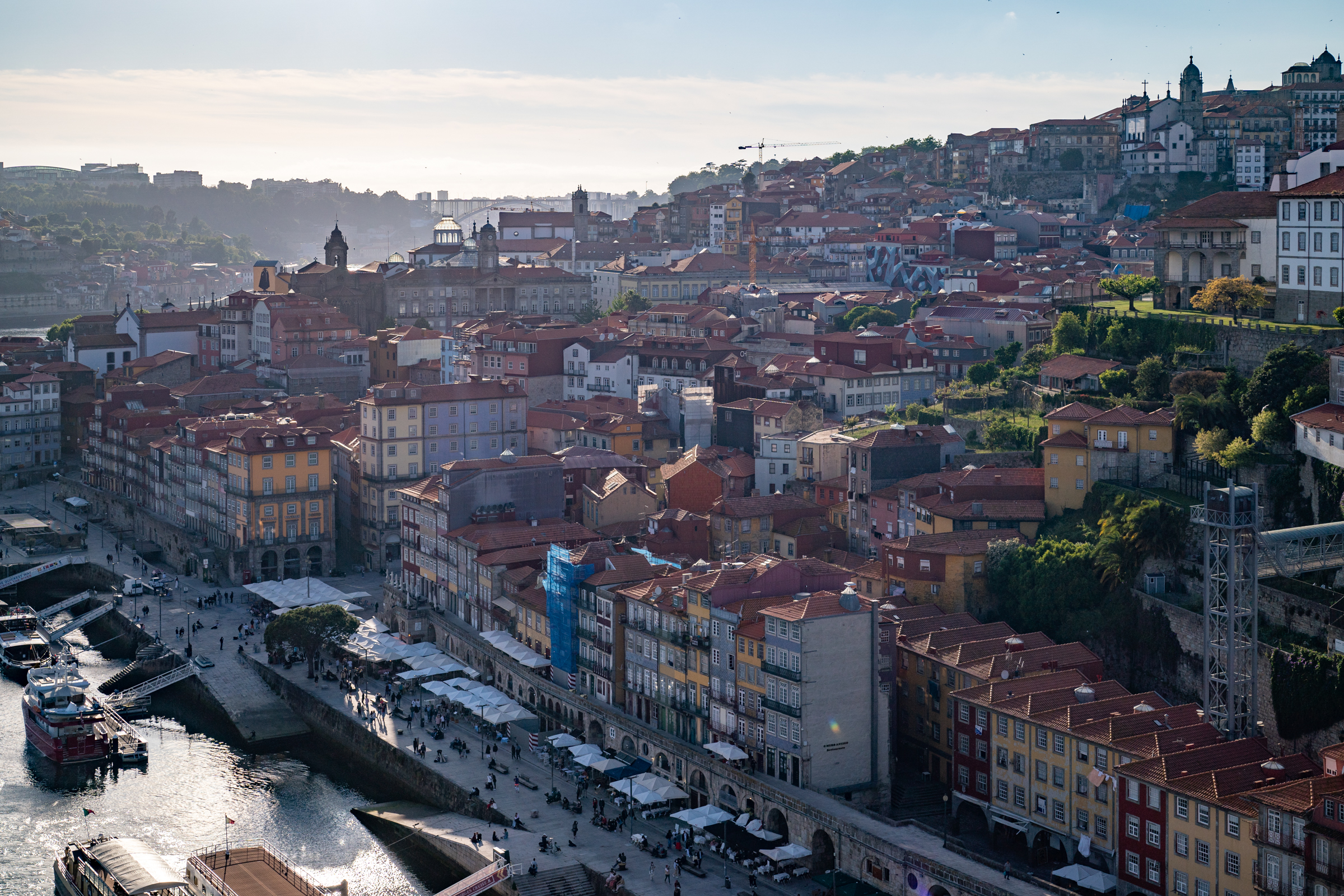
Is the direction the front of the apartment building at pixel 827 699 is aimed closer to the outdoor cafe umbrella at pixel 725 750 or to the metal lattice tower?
the outdoor cafe umbrella

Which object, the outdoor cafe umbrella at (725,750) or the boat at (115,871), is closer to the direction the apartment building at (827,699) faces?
the boat

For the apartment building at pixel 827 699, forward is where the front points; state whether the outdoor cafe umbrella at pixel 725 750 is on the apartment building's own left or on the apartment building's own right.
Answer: on the apartment building's own right

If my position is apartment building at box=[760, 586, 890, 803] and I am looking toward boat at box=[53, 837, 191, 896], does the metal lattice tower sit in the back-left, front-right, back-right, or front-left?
back-left

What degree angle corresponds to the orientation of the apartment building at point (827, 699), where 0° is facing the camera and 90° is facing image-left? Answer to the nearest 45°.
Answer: approximately 45°

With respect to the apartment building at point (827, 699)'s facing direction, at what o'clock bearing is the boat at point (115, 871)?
The boat is roughly at 1 o'clock from the apartment building.

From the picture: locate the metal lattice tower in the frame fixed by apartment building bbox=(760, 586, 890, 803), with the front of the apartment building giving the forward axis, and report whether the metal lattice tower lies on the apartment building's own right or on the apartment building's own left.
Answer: on the apartment building's own left

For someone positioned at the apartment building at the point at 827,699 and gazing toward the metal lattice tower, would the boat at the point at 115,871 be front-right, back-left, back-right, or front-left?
back-right

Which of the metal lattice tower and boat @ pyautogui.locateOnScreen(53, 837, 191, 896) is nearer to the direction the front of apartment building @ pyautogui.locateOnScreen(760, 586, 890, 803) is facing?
the boat
